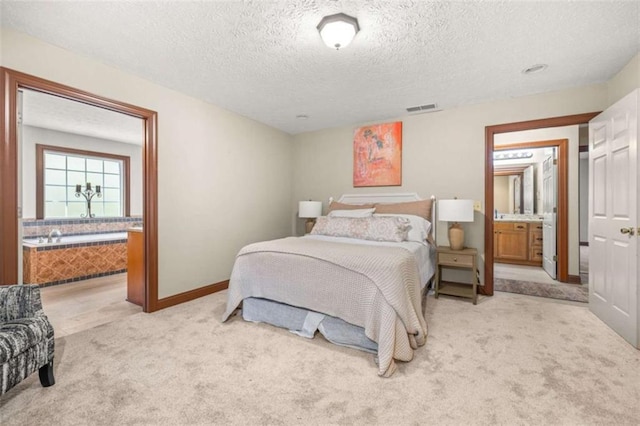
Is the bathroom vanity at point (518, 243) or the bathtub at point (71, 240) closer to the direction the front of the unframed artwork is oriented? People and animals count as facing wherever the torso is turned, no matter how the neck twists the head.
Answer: the bathtub

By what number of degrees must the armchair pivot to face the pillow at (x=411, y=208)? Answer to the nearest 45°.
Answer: approximately 45° to its left

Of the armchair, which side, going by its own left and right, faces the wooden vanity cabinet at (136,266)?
left

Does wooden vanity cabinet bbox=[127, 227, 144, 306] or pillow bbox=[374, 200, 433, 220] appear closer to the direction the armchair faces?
the pillow

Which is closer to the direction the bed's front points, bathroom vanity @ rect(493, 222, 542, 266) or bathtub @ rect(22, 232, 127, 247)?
the bathtub

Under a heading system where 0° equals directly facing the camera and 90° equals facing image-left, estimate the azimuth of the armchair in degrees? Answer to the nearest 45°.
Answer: approximately 315°

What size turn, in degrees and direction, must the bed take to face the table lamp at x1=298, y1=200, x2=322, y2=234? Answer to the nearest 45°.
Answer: approximately 135° to its right

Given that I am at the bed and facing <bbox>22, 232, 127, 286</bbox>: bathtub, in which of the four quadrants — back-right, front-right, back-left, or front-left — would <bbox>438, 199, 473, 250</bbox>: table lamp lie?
back-right
